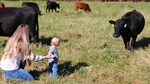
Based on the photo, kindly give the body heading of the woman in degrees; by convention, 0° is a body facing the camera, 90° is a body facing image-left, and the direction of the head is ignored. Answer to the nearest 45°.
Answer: approximately 225°

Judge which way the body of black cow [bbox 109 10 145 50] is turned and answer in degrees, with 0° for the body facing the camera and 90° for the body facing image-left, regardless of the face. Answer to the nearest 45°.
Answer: approximately 45°

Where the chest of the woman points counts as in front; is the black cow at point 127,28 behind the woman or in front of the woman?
in front

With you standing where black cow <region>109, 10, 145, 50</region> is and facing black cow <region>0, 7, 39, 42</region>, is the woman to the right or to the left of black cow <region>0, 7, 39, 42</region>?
left

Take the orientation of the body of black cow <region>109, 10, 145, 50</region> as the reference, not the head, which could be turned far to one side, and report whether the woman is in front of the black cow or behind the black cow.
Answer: in front

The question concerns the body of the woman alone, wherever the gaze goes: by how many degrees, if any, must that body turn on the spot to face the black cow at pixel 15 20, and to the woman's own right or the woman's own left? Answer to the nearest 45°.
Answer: approximately 45° to the woman's own left

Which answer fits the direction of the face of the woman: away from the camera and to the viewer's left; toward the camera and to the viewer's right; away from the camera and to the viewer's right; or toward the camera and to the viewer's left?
away from the camera and to the viewer's right
